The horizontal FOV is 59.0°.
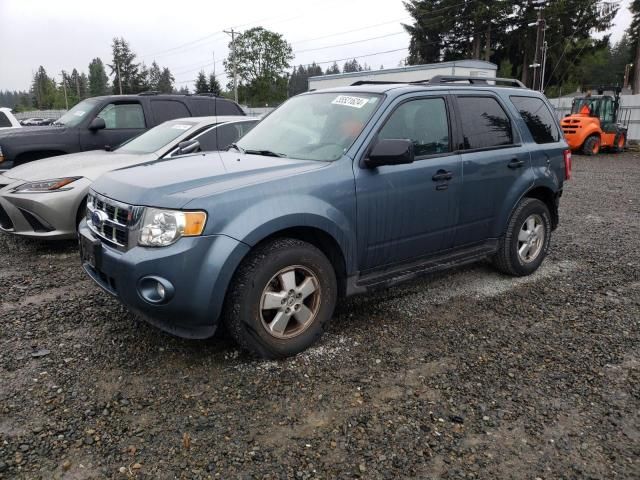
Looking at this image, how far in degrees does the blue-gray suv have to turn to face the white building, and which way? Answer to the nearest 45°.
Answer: approximately 135° to its right

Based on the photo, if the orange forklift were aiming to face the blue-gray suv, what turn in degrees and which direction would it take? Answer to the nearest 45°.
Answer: approximately 135° to its right

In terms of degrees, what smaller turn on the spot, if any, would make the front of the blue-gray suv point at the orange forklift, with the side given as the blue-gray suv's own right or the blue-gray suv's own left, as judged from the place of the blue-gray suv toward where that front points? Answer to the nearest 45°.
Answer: approximately 180°

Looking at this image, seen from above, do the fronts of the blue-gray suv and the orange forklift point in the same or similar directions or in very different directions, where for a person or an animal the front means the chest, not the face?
very different directions

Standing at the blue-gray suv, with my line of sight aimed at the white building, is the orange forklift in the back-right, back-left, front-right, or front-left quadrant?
front-right

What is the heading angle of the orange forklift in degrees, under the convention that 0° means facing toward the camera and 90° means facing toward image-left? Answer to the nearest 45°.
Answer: approximately 225°

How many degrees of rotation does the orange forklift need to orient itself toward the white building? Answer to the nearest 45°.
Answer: approximately 135° to its left

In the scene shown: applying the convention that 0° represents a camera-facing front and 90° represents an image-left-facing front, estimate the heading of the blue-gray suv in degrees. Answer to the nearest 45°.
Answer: approximately 45°

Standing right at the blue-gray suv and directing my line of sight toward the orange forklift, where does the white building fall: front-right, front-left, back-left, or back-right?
front-left
